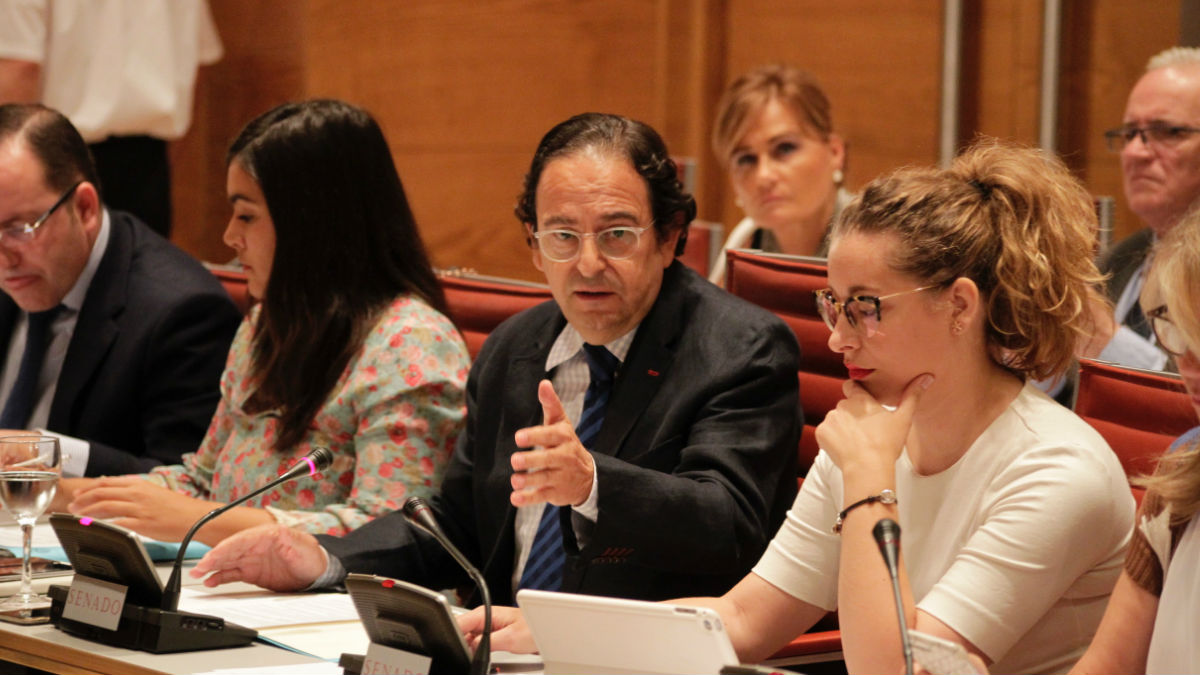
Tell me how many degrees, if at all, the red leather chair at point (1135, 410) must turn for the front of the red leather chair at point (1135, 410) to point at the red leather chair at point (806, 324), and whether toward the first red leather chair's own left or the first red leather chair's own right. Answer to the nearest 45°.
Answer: approximately 90° to the first red leather chair's own right

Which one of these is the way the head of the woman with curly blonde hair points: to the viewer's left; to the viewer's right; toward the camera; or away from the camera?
to the viewer's left

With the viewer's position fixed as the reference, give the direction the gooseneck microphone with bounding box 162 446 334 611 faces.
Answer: facing away from the viewer and to the right of the viewer

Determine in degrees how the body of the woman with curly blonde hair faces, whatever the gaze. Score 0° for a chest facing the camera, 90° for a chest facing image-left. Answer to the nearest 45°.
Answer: approximately 45°

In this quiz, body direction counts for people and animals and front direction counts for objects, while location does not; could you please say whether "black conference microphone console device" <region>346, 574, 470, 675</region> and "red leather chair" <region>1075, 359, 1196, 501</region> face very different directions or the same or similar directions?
very different directions

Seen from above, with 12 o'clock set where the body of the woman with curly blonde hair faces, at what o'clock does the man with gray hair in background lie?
The man with gray hair in background is roughly at 5 o'clock from the woman with curly blonde hair.

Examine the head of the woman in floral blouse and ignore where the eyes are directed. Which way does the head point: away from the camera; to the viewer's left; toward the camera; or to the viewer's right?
to the viewer's left

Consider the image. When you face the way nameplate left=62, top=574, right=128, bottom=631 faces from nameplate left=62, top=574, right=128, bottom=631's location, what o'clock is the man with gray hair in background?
The man with gray hair in background is roughly at 7 o'clock from the nameplate.

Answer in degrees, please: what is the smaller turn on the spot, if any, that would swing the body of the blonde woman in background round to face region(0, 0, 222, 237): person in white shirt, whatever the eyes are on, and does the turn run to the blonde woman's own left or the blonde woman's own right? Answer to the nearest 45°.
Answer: approximately 45° to the blonde woman's own right
